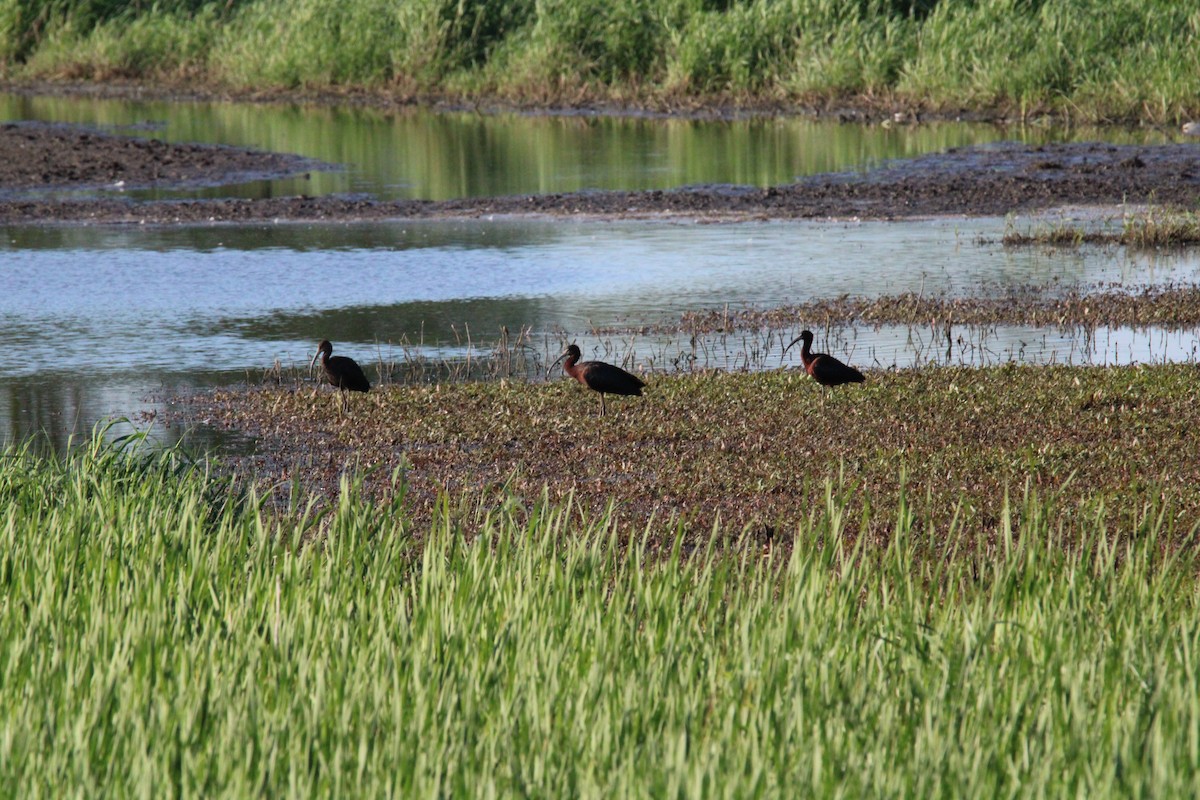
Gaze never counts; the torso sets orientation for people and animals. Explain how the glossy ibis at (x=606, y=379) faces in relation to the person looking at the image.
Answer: facing to the left of the viewer

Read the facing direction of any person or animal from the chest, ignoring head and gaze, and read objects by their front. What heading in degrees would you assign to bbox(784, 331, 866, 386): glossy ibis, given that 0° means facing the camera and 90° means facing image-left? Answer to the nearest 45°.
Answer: approximately 90°

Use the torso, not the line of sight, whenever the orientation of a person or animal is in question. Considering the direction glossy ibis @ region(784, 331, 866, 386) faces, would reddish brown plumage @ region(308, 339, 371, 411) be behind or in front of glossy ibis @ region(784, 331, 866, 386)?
in front

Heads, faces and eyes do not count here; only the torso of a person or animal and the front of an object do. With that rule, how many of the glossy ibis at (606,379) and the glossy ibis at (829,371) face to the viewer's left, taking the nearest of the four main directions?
2

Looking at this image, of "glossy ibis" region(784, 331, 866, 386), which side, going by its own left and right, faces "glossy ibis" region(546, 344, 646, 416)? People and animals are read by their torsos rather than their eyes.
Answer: front

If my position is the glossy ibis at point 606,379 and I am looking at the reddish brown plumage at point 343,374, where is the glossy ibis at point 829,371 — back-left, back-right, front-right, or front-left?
back-right

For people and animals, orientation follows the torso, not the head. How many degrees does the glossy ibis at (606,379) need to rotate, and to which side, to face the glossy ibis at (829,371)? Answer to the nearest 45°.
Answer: approximately 180°

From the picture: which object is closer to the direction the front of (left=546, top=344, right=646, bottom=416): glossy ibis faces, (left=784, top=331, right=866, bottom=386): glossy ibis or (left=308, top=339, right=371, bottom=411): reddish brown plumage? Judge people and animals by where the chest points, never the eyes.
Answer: the reddish brown plumage
